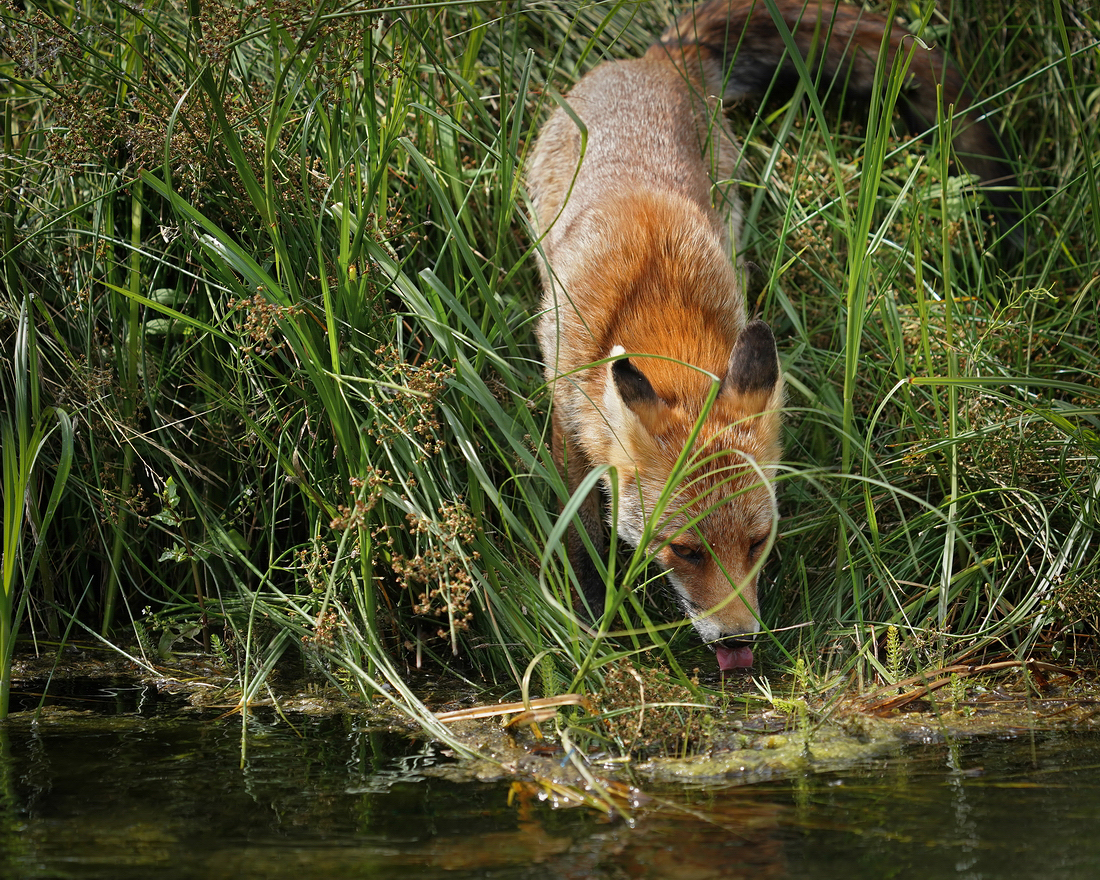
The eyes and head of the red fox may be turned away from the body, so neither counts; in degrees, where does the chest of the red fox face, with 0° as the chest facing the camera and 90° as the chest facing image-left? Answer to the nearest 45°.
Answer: approximately 0°
